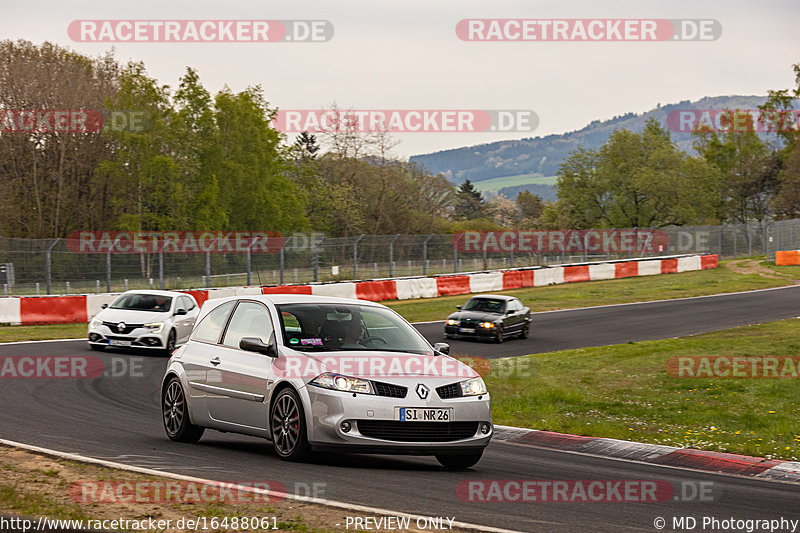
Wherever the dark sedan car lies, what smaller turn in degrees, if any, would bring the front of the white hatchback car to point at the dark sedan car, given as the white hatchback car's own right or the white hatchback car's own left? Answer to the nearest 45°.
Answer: approximately 135° to the white hatchback car's own left

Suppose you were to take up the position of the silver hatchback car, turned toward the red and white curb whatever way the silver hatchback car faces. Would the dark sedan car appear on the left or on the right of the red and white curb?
left

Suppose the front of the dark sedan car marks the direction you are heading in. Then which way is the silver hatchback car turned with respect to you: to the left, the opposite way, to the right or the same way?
to the left

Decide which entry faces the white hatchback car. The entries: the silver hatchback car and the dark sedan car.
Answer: the dark sedan car

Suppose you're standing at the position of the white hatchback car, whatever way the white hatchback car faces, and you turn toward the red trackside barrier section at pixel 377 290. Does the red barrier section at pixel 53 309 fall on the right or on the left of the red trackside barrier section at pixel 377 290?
left

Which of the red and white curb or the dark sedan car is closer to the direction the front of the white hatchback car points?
the red and white curb

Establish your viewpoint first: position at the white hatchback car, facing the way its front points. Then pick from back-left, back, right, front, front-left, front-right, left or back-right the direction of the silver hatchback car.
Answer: front-left

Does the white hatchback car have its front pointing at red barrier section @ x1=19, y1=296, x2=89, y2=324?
no

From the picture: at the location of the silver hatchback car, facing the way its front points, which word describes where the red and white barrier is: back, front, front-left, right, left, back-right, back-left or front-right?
back-left

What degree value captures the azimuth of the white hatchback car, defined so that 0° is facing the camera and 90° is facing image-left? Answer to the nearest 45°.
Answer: approximately 45°

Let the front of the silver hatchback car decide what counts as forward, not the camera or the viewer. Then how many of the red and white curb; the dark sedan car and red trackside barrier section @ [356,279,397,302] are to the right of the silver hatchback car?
0

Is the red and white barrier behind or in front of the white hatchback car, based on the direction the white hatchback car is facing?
behind

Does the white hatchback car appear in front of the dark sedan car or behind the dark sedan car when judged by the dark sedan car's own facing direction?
in front

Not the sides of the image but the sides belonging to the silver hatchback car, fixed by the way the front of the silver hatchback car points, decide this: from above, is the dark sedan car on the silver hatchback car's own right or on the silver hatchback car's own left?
on the silver hatchback car's own left

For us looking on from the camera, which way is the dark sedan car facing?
facing the viewer and to the left of the viewer

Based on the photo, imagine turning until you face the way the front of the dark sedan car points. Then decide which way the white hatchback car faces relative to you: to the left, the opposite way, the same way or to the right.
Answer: the same way

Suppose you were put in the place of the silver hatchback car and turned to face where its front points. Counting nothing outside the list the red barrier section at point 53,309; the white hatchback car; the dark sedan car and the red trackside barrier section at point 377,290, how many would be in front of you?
0

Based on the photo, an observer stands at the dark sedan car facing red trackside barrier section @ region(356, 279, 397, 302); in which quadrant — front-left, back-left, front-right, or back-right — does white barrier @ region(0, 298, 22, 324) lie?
front-left

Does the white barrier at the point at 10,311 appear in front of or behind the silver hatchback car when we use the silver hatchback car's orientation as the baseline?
behind

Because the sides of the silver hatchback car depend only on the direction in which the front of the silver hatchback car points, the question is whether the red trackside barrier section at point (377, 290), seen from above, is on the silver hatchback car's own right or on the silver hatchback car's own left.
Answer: on the silver hatchback car's own left

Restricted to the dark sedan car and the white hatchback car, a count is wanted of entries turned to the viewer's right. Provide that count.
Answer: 0

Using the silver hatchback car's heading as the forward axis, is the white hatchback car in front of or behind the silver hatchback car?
behind
